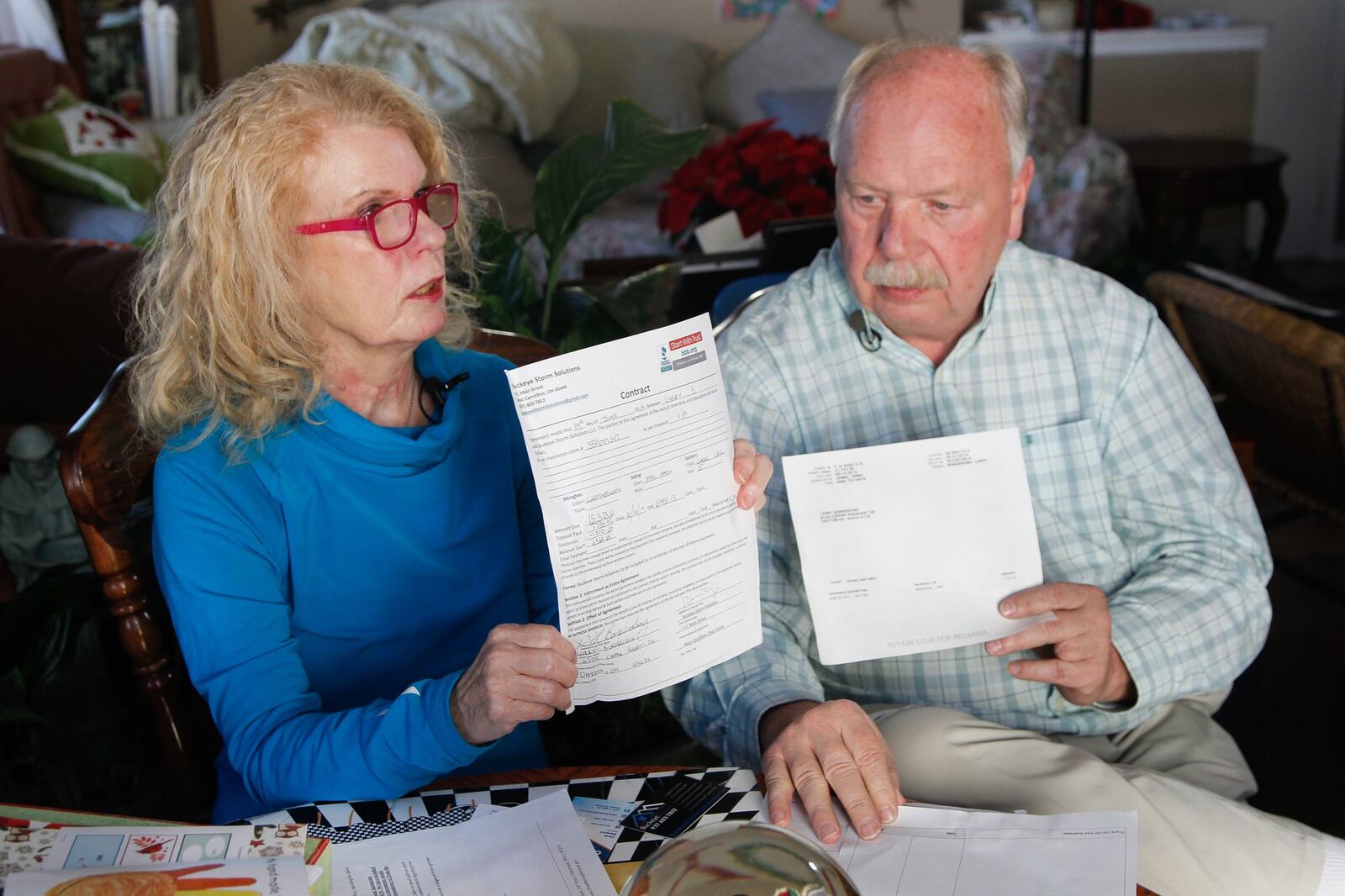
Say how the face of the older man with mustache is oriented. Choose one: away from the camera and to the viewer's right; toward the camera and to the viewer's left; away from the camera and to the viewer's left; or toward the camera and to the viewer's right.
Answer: toward the camera and to the viewer's left

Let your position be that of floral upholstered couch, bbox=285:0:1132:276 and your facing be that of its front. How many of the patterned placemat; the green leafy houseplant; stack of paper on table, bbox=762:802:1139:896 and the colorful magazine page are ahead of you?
4

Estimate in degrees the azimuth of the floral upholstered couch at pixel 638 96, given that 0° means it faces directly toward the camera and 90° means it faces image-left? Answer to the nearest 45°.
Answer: approximately 0°

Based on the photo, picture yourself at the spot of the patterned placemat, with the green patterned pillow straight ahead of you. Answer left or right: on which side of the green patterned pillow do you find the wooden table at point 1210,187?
right

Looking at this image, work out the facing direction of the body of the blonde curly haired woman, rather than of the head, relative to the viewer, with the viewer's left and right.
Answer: facing the viewer and to the right of the viewer

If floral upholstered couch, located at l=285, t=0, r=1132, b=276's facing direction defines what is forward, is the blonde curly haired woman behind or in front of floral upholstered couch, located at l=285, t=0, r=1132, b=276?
in front

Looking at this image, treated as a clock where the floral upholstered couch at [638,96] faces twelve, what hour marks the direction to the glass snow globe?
The glass snow globe is roughly at 12 o'clock from the floral upholstered couch.

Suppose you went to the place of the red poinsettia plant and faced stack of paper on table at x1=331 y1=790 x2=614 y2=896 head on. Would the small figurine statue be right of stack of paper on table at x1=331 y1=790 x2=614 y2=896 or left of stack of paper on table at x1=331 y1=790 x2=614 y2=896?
right

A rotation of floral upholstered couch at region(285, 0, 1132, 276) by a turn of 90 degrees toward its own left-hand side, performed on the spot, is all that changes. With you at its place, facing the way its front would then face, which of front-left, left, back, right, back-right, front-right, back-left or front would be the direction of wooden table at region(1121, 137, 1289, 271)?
front

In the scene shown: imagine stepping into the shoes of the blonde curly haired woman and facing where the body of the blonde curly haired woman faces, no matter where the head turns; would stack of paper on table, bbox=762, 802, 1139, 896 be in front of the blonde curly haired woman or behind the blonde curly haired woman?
in front

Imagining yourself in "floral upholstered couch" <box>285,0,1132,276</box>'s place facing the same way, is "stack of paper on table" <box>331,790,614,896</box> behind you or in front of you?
in front

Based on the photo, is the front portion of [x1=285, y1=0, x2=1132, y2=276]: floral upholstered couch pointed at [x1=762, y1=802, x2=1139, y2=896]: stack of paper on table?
yes

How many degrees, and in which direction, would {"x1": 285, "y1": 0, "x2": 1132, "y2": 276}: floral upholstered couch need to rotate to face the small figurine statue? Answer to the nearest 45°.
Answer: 0° — it already faces it

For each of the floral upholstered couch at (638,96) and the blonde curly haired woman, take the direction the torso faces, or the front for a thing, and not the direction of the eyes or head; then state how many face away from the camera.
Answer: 0
